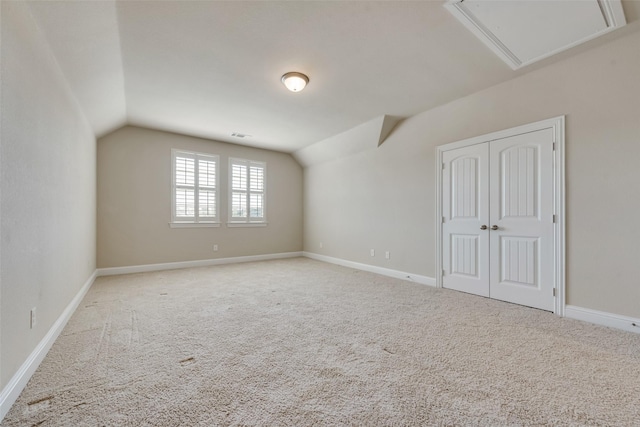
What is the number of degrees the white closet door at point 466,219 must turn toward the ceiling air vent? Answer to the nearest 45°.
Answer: approximately 45° to its right

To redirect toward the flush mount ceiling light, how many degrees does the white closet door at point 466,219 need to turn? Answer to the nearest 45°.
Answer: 0° — it already faces it

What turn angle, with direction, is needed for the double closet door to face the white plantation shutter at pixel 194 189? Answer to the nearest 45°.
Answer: approximately 45° to its right

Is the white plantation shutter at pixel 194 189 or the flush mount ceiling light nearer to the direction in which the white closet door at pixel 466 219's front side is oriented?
the flush mount ceiling light

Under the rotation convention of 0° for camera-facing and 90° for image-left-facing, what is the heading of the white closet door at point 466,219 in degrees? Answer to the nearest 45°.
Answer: approximately 45°

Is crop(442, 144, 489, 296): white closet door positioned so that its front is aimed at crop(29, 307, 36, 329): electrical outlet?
yes

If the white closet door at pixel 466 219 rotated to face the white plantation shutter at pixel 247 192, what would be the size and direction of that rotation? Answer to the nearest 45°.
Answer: approximately 45° to its right

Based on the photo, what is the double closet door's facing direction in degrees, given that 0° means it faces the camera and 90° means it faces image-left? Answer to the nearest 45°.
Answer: approximately 45°

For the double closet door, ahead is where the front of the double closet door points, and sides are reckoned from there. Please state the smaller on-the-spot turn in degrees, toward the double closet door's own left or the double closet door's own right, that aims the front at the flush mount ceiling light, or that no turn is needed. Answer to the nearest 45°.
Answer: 0° — it already faces it

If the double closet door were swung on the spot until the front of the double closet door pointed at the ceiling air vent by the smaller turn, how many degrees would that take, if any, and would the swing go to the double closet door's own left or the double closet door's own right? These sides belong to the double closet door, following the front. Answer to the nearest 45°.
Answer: approximately 45° to the double closet door's own right

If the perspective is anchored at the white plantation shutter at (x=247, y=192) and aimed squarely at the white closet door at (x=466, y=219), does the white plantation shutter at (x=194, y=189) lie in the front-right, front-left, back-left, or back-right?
back-right

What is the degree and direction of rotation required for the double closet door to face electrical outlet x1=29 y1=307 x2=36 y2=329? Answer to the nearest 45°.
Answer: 0° — it already faces it
